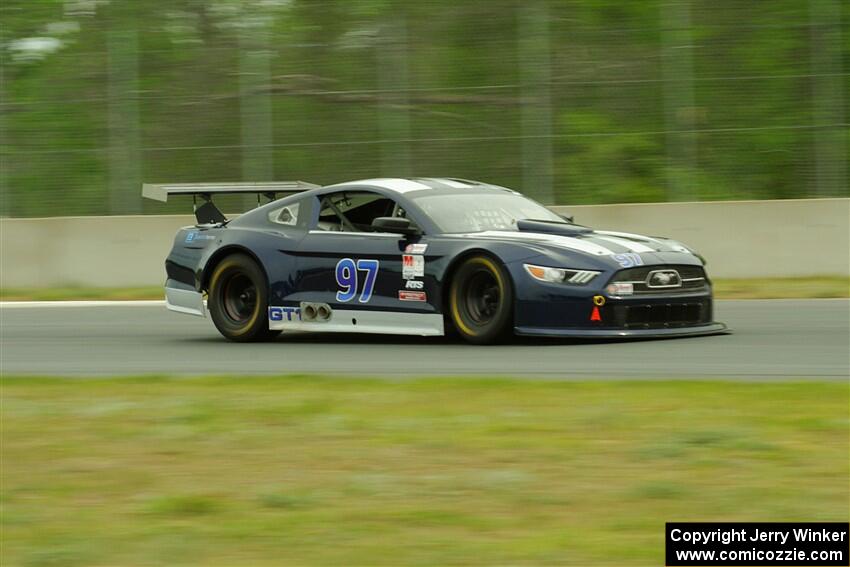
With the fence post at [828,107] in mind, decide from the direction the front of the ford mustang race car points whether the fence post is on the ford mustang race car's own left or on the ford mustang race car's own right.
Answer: on the ford mustang race car's own left

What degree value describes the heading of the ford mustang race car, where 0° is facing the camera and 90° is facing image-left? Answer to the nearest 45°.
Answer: approximately 315°

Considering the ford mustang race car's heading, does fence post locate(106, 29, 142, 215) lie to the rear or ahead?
to the rear

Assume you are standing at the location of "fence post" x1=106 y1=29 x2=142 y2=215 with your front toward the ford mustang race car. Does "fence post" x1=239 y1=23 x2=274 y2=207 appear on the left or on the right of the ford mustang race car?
left

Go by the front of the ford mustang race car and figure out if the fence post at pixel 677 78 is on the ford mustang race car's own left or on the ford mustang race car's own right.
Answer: on the ford mustang race car's own left

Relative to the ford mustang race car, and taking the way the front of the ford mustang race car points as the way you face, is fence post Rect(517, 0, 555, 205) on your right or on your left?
on your left

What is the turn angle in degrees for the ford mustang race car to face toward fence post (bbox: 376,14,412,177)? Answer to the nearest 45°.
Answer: approximately 135° to its left
